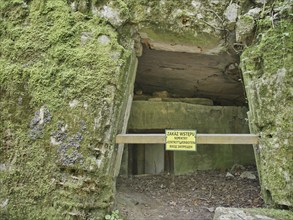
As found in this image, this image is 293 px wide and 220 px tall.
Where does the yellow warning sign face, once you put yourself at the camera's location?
facing the viewer

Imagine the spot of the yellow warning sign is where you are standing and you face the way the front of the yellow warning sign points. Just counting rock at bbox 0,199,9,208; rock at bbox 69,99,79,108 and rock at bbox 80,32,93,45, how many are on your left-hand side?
0

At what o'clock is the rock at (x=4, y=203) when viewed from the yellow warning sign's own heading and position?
The rock is roughly at 3 o'clock from the yellow warning sign.

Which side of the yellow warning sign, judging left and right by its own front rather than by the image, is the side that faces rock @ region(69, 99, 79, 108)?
right

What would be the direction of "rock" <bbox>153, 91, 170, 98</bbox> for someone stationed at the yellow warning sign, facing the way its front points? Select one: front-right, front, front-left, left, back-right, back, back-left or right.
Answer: back

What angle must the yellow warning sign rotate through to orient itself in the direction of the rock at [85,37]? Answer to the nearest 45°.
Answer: approximately 45° to its right
